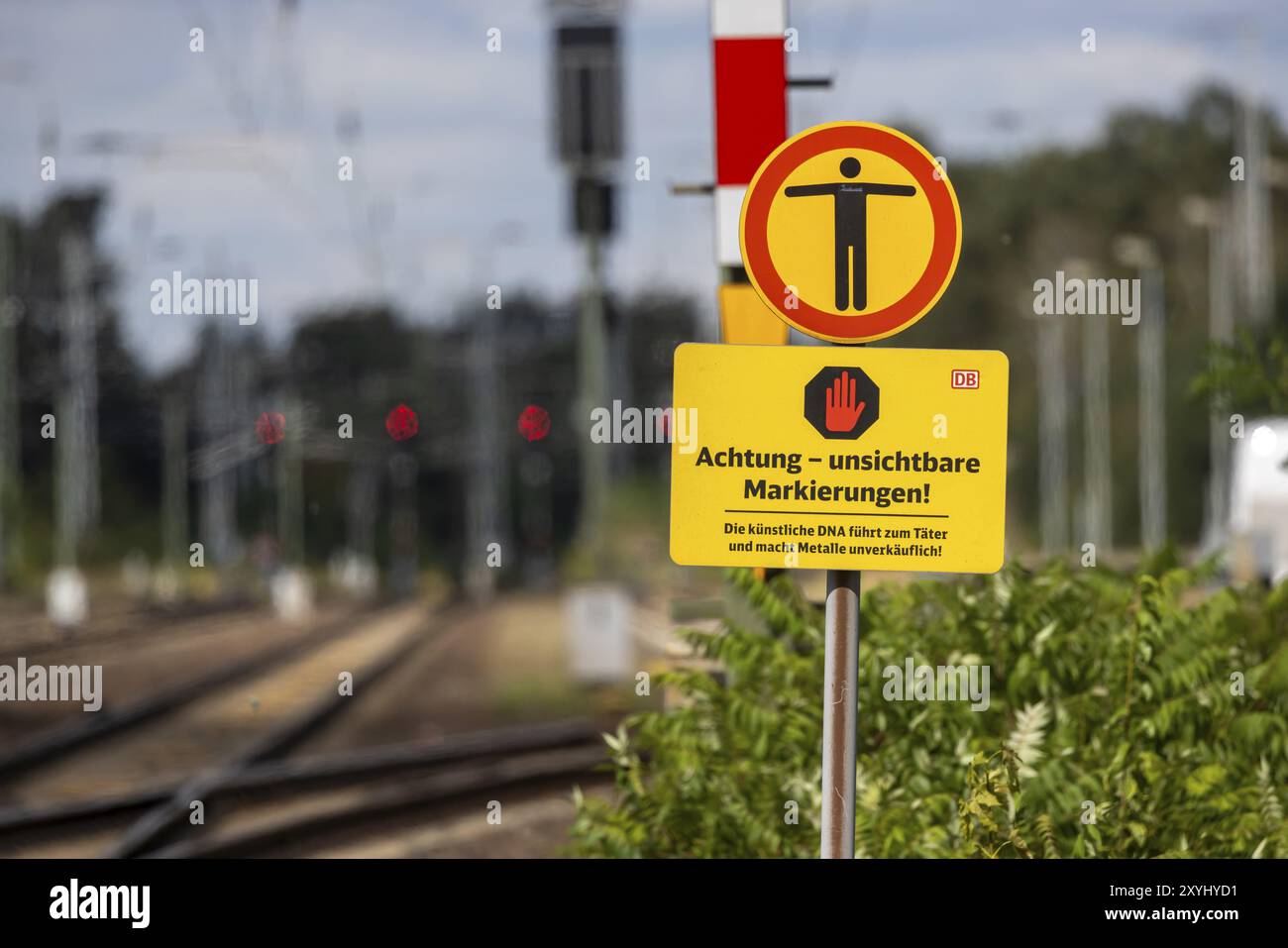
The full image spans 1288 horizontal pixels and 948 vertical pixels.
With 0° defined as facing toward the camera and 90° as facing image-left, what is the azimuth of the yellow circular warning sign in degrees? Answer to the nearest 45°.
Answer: approximately 0°

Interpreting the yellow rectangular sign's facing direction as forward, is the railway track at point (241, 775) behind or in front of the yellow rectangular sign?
behind

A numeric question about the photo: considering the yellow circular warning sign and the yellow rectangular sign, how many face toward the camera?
2

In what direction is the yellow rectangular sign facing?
toward the camera

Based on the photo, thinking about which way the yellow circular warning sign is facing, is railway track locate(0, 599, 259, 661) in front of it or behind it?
behind

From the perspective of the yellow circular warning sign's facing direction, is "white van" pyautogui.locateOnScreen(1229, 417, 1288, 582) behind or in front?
behind

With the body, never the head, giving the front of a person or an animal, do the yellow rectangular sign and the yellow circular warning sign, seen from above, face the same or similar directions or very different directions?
same or similar directions

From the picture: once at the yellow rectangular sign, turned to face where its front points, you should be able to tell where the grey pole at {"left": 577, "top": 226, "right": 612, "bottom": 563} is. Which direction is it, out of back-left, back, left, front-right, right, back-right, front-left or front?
back

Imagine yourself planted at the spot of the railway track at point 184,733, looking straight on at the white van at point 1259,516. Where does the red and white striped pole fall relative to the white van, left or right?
right
